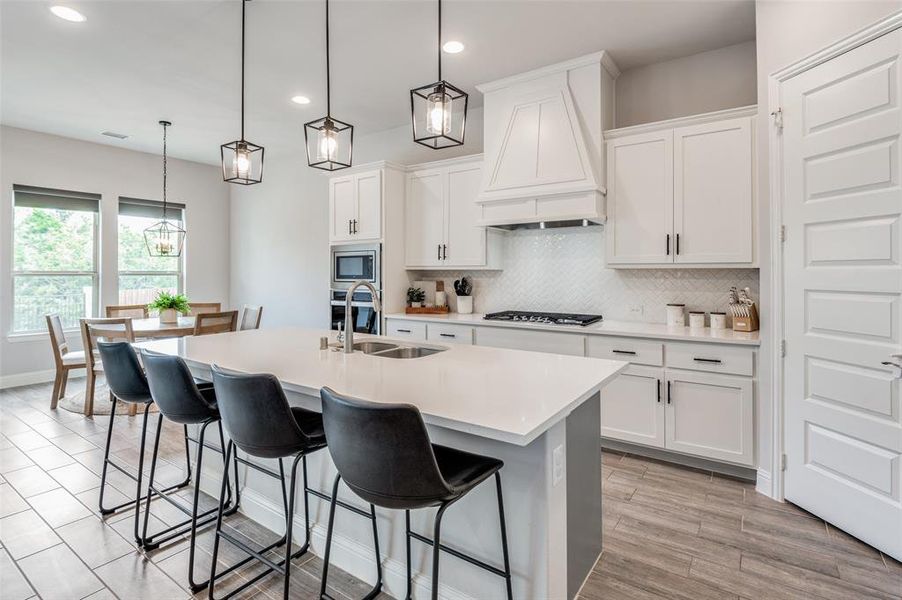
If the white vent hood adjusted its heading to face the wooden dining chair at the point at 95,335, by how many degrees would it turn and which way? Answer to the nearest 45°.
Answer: approximately 45° to its right

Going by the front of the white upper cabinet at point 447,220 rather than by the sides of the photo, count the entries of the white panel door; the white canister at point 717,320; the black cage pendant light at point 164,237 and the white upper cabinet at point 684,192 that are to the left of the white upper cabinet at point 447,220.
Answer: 3

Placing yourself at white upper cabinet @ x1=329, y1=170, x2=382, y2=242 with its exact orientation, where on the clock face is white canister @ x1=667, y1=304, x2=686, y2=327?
The white canister is roughly at 9 o'clock from the white upper cabinet.

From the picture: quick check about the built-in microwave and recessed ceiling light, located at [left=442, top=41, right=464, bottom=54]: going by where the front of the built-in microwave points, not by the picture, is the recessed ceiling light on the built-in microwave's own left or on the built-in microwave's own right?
on the built-in microwave's own left

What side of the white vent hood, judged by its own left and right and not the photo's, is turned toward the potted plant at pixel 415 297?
right

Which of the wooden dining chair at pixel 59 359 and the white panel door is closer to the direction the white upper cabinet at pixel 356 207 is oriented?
the wooden dining chair
